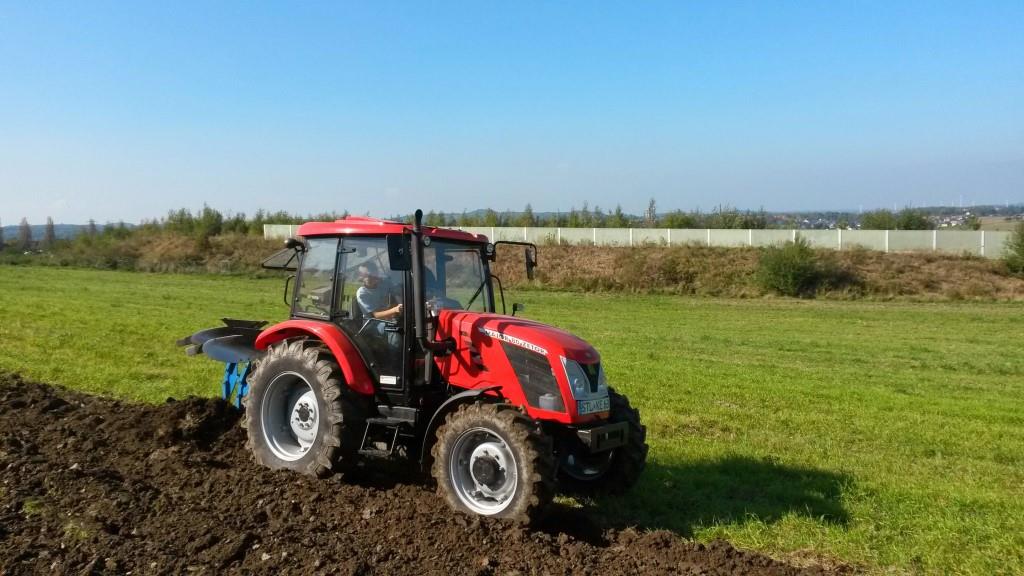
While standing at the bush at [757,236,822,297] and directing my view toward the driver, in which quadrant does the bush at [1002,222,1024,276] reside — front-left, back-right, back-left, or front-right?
back-left

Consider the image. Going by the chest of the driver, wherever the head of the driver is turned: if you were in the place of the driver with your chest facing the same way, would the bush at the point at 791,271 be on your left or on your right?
on your left

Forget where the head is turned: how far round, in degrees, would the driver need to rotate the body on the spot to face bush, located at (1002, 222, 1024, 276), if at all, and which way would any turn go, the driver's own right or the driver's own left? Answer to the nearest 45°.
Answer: approximately 90° to the driver's own left

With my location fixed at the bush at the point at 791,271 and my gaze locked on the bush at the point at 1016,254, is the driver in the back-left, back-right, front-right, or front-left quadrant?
back-right

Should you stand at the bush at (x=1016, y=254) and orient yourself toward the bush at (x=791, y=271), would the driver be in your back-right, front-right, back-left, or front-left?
front-left

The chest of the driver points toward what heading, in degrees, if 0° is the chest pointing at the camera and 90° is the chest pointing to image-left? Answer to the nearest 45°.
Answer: approximately 315°
